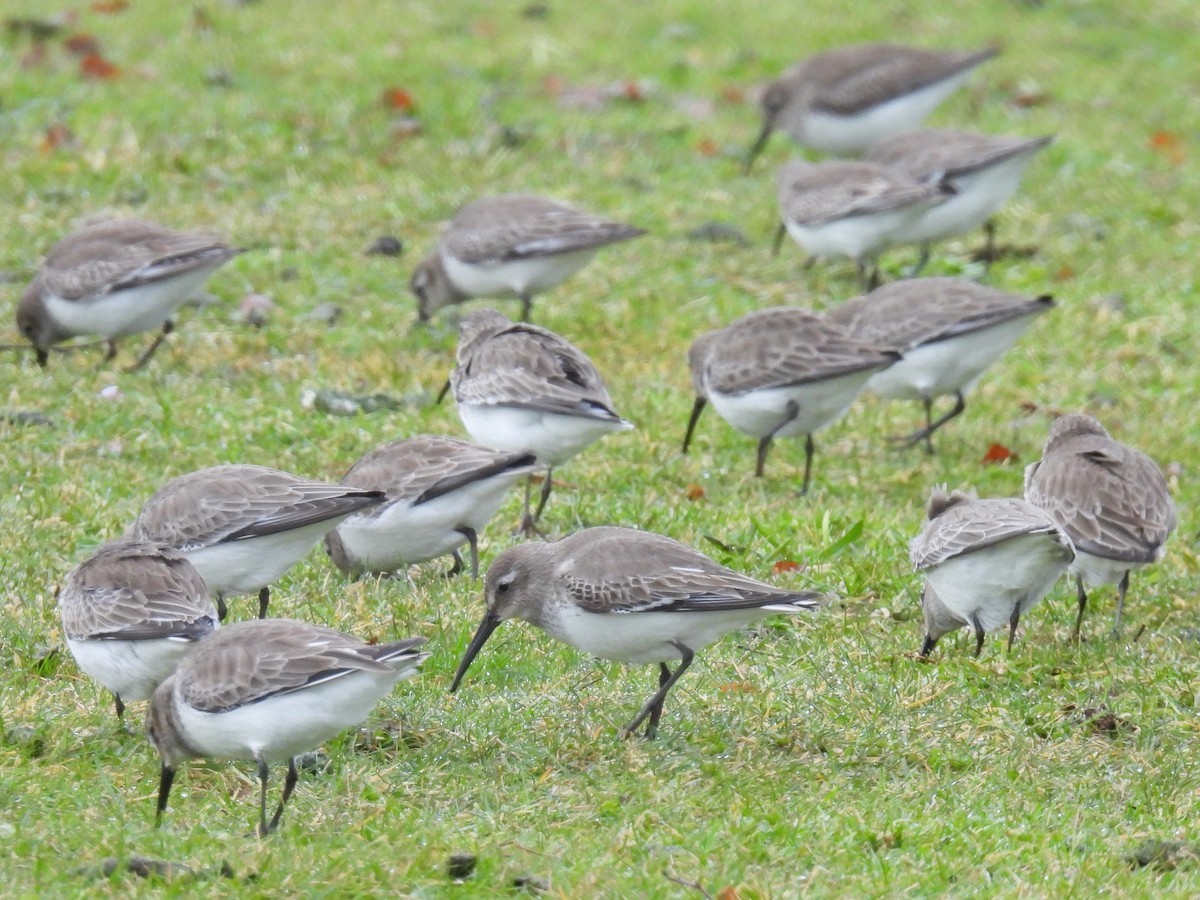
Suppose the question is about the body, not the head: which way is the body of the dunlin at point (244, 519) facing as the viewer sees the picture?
to the viewer's left

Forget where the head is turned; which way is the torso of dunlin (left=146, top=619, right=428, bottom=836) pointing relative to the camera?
to the viewer's left

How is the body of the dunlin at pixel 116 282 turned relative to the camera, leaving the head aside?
to the viewer's left

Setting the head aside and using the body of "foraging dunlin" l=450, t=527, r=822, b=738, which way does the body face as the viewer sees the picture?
to the viewer's left

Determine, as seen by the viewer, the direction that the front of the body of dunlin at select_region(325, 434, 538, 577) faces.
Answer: to the viewer's left

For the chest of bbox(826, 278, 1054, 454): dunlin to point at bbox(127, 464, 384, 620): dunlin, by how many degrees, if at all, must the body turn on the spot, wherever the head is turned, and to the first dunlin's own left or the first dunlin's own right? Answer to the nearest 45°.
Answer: approximately 45° to the first dunlin's own left

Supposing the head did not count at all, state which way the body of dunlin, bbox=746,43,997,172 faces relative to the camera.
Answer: to the viewer's left

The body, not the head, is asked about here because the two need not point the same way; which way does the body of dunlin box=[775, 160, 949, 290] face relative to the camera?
to the viewer's left

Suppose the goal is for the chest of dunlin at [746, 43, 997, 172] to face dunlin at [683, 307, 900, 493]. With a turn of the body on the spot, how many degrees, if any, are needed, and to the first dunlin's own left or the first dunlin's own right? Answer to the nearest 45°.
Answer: approximately 90° to the first dunlin's own left

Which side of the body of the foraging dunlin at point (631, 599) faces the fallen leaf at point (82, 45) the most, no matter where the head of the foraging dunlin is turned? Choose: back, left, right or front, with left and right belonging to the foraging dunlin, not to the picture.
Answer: right

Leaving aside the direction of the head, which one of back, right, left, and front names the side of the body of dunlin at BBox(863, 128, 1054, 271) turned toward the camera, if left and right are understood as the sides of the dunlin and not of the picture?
left

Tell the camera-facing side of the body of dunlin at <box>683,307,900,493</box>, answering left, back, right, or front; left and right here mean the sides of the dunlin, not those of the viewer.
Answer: left

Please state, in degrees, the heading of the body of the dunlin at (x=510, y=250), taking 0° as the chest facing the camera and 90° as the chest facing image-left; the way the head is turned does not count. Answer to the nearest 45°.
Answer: approximately 90°

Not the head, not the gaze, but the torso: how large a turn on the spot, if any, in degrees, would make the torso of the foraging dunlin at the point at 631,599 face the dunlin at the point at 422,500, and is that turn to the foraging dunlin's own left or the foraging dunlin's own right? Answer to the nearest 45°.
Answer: approximately 45° to the foraging dunlin's own right
